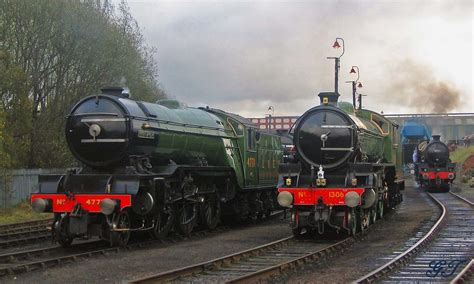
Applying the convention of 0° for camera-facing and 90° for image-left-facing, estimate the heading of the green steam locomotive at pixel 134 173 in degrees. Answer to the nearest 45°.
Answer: approximately 45°

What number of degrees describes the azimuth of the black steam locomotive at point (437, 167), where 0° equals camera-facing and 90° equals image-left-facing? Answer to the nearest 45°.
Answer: approximately 0°

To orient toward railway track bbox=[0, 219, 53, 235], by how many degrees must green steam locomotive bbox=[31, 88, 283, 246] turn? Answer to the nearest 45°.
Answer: approximately 90° to its right

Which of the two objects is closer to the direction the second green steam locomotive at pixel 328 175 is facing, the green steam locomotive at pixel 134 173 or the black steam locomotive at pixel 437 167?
the green steam locomotive

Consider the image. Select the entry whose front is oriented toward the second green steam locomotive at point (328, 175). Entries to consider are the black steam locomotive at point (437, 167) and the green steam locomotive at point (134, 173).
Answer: the black steam locomotive

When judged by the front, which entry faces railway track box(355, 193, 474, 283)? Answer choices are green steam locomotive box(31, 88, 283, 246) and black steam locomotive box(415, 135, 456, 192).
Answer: the black steam locomotive

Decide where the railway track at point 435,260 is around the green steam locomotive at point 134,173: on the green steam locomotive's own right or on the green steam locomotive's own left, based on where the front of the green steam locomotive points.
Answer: on the green steam locomotive's own left
